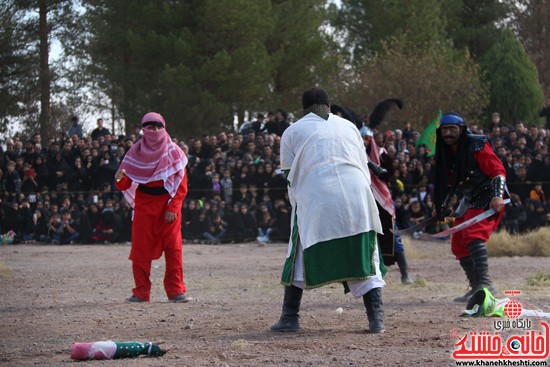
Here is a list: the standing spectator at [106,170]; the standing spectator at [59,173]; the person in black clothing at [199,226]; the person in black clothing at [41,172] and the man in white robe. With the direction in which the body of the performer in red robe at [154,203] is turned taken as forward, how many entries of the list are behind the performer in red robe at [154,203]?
4

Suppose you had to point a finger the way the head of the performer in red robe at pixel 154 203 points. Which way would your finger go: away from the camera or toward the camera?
toward the camera

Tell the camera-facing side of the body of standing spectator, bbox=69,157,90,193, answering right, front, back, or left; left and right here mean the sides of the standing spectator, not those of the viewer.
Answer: front

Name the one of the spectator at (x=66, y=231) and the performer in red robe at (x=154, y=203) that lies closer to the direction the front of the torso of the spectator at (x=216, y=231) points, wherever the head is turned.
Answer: the performer in red robe

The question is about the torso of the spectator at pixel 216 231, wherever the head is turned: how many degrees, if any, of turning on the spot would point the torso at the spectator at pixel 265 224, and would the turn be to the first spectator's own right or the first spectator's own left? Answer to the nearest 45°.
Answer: approximately 90° to the first spectator's own left

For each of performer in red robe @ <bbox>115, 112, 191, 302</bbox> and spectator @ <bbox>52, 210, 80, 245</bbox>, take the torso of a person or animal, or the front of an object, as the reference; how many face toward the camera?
2

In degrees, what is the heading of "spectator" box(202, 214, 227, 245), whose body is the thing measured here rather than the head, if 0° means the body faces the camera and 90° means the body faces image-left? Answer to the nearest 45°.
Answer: approximately 0°

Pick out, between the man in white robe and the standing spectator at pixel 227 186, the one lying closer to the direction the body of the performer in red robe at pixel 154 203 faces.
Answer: the man in white robe

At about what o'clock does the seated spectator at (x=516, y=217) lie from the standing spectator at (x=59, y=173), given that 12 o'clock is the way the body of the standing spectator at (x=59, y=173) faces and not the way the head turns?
the seated spectator at (x=516, y=217) is roughly at 10 o'clock from the standing spectator at (x=59, y=173).

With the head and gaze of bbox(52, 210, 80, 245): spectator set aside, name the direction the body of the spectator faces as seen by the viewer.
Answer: toward the camera

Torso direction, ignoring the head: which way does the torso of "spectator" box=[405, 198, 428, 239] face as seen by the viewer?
toward the camera

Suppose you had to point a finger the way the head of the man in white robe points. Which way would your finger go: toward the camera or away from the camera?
away from the camera
